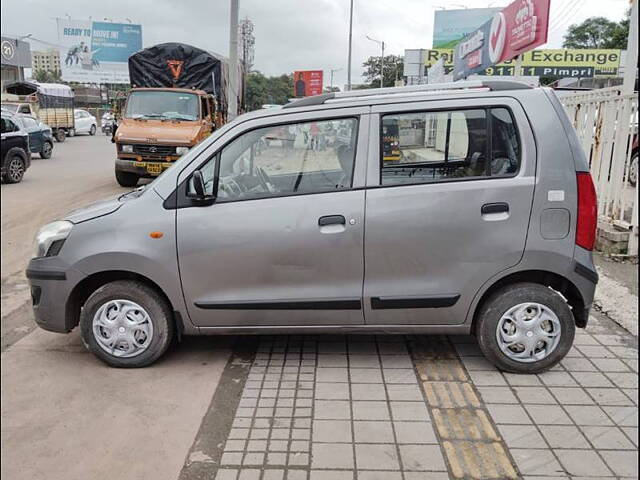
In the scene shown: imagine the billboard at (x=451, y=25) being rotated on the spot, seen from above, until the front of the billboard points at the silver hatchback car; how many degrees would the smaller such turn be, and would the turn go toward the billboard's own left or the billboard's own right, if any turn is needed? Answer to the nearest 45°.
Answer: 0° — it already faces it

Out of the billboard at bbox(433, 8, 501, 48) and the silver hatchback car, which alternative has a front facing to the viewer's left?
the silver hatchback car

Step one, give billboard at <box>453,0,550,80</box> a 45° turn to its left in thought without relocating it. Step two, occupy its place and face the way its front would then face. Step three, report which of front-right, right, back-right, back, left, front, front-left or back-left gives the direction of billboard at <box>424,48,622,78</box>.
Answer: back

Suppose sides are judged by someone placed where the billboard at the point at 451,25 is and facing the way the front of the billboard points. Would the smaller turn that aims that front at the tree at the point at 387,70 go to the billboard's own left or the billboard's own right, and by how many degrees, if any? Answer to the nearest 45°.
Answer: approximately 135° to the billboard's own right

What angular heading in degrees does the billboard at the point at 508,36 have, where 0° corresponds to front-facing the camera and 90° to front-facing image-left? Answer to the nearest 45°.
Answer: approximately 45°

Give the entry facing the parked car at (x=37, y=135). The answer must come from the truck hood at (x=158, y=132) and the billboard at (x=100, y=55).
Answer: the billboard

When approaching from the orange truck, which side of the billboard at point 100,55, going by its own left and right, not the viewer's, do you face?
front

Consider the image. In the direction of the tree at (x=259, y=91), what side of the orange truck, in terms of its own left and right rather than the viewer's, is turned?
back

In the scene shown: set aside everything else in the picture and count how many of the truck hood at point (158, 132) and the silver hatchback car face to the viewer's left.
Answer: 1

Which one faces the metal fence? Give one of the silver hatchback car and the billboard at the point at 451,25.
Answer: the billboard
